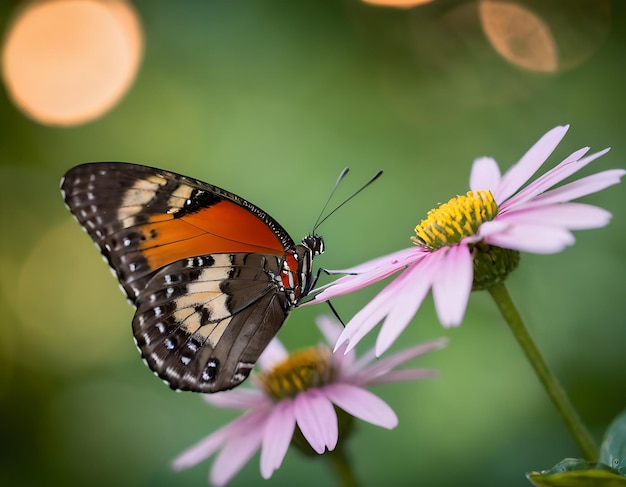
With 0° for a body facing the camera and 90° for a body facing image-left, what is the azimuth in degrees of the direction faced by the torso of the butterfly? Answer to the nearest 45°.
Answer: approximately 270°

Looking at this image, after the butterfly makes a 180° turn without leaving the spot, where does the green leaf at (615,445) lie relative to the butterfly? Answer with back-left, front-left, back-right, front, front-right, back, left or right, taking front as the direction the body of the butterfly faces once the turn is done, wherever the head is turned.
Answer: back-left

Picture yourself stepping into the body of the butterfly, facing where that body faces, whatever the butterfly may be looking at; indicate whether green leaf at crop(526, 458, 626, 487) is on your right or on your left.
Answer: on your right
